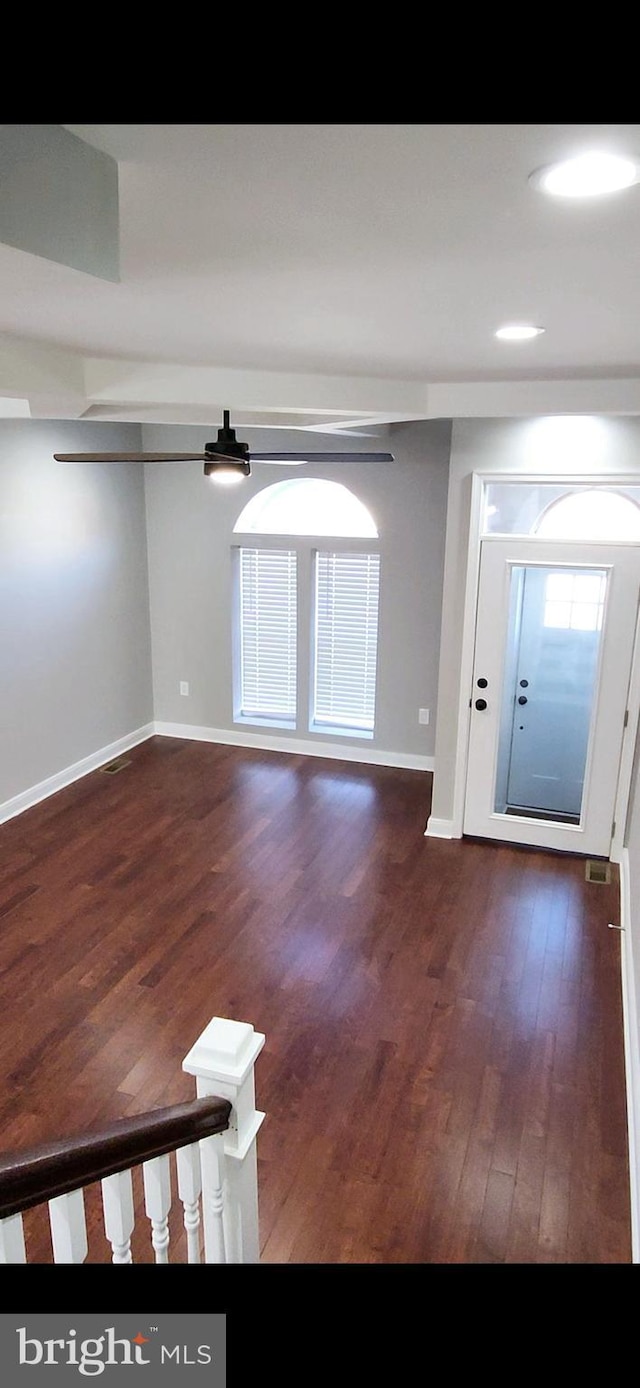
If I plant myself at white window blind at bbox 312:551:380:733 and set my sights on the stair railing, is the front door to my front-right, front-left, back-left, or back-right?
front-left

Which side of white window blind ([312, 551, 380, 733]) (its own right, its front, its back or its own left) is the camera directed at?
front

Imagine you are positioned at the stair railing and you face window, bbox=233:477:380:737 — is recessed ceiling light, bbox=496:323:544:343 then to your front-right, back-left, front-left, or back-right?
front-right

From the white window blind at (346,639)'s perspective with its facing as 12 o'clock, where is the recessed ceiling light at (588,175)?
The recessed ceiling light is roughly at 12 o'clock from the white window blind.

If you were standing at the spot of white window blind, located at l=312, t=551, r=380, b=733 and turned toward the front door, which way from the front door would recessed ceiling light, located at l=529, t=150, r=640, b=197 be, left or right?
right

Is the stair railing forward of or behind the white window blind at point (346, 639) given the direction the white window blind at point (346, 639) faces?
forward

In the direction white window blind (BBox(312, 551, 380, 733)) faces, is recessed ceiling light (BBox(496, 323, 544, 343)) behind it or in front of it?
in front

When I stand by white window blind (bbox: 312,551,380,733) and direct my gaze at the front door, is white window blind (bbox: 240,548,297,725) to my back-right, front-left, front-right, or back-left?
back-right

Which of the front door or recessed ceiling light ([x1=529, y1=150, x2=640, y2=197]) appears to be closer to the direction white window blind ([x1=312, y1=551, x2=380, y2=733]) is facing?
the recessed ceiling light

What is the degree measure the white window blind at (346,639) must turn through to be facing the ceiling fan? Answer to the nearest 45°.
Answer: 0° — it already faces it

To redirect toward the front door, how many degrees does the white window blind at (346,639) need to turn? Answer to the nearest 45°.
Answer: approximately 45° to its left

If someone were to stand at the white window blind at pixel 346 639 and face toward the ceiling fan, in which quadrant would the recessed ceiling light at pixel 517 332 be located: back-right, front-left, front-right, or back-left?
front-left

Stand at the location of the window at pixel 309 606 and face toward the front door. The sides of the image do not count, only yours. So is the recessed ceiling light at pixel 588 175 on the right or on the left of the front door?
right

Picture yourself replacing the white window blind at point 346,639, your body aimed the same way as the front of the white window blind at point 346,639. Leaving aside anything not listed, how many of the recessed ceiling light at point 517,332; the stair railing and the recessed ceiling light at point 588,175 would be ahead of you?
3
